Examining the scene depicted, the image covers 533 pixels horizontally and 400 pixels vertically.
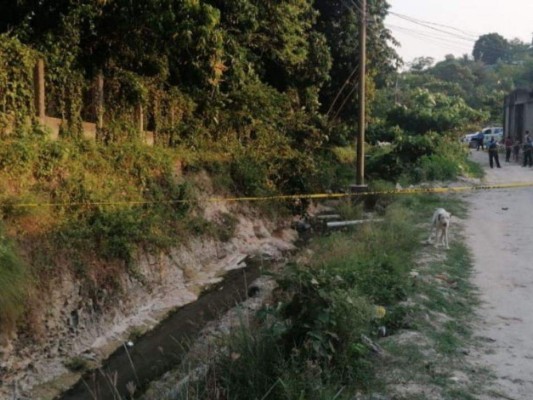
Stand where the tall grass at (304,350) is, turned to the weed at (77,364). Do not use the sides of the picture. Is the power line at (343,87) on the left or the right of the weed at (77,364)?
right

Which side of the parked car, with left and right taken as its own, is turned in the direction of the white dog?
left

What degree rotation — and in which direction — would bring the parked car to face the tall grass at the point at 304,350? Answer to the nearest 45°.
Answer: approximately 90° to its left

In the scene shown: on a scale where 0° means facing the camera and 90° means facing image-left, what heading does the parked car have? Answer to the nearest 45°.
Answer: approximately 90°

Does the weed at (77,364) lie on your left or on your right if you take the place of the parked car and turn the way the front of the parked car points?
on your left

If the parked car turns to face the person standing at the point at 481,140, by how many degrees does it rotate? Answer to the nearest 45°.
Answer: approximately 90° to its left
